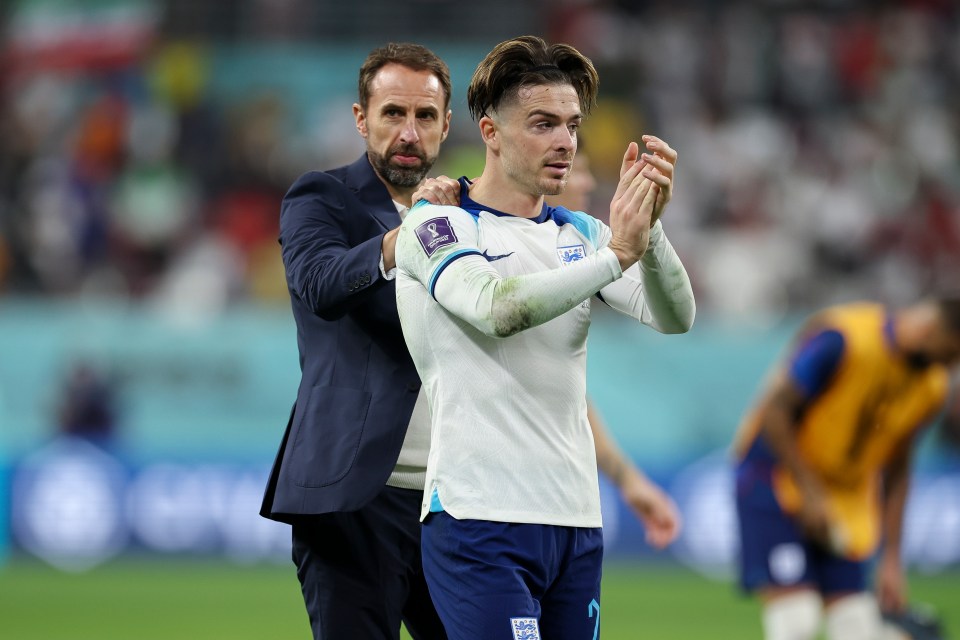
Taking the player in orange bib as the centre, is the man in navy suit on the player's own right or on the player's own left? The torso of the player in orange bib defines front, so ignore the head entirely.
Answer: on the player's own right

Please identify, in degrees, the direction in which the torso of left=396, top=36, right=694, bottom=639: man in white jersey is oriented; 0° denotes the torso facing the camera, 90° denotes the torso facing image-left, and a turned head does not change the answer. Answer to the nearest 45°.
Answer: approximately 315°

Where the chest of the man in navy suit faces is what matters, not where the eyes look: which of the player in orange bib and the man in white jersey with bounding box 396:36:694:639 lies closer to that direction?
the man in white jersey

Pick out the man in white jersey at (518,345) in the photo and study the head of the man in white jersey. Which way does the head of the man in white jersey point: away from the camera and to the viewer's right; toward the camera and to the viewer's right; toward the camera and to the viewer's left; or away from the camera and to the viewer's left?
toward the camera and to the viewer's right

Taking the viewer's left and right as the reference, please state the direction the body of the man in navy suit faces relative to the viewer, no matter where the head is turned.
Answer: facing the viewer and to the right of the viewer

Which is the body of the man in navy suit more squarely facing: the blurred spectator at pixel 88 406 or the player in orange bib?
the player in orange bib

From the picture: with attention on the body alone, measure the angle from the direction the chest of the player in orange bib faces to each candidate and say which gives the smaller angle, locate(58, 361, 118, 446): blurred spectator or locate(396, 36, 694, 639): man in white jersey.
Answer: the man in white jersey

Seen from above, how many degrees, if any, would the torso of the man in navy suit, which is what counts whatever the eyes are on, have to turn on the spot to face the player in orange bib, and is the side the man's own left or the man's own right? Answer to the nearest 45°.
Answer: approximately 90° to the man's own left

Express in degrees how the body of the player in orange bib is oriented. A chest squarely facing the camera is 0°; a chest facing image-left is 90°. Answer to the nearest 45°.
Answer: approximately 315°

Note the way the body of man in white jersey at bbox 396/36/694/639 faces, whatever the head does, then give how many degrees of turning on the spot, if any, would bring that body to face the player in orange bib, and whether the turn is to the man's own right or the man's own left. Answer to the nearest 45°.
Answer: approximately 90° to the man's own left

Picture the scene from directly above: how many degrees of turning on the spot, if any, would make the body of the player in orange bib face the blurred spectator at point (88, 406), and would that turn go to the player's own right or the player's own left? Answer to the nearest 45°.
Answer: approximately 180°
